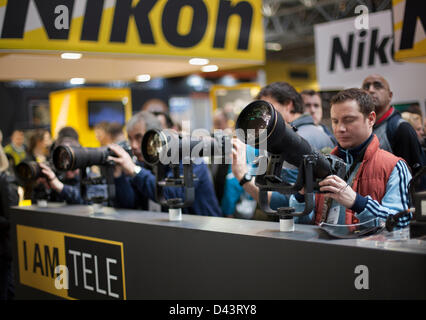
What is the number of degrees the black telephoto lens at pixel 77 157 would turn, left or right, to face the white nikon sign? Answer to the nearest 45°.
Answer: approximately 180°

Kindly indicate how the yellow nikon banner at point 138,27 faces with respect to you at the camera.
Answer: facing the viewer

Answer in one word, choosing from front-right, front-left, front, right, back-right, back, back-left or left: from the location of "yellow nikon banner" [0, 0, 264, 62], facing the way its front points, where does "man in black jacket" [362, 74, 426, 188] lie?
front-left

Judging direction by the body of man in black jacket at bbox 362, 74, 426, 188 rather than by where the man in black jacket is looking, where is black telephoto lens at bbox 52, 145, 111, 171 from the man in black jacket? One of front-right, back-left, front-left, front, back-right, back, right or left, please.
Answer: front-right

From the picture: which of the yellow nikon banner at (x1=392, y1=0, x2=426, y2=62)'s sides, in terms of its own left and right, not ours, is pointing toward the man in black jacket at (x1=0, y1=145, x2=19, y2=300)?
front

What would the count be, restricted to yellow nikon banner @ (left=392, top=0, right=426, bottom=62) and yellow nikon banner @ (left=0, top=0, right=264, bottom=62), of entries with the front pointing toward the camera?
2

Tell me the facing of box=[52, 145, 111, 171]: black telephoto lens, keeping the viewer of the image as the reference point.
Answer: facing the viewer and to the left of the viewer

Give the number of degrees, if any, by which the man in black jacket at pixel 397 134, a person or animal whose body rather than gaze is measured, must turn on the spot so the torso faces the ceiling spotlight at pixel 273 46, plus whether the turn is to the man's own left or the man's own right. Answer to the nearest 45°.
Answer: approximately 135° to the man's own right
